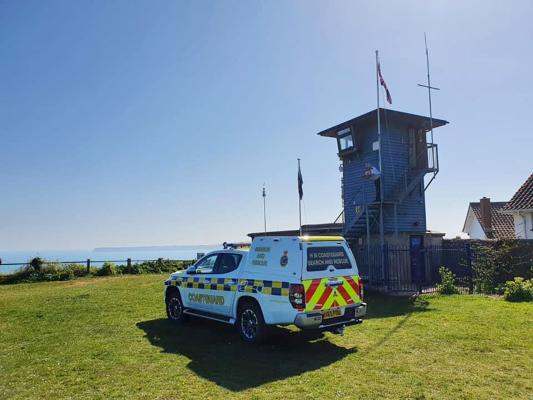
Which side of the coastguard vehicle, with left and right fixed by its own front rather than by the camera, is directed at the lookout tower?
right

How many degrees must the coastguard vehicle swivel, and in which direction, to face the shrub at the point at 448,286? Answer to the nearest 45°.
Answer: approximately 90° to its right

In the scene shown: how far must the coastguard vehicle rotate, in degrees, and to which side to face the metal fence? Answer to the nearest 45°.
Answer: approximately 90° to its right

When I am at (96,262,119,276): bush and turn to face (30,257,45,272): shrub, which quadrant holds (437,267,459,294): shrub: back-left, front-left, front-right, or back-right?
back-left

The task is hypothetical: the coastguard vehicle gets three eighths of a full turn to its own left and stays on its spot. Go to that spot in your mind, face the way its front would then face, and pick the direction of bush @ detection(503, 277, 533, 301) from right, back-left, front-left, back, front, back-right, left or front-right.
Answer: back-left

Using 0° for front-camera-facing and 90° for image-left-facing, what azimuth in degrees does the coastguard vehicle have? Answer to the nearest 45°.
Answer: approximately 135°

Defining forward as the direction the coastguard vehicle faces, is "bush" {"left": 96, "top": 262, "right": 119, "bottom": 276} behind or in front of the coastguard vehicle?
in front

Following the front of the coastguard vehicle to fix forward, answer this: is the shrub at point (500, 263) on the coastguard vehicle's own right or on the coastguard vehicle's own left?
on the coastguard vehicle's own right
